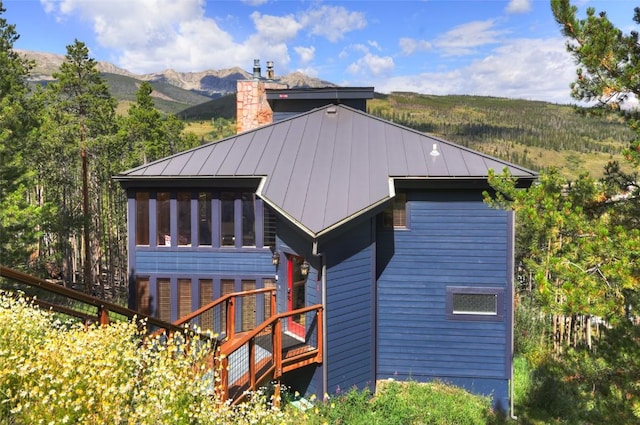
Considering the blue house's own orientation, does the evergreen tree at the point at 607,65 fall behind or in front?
in front

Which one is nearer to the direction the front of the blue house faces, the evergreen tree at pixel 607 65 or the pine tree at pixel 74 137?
the evergreen tree

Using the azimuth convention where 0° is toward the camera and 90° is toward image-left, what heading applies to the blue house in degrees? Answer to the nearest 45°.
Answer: approximately 0°

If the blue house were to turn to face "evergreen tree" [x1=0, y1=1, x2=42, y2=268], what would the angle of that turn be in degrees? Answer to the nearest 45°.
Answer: approximately 135° to its right
